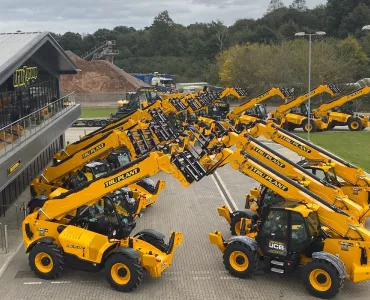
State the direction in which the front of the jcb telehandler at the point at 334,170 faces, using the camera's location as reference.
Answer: facing to the left of the viewer

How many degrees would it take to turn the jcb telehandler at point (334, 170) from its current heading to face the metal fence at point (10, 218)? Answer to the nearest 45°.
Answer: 0° — it already faces it

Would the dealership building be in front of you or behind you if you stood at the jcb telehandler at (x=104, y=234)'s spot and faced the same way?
behind

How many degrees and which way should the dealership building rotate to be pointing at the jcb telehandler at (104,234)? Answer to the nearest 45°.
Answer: approximately 45° to its right

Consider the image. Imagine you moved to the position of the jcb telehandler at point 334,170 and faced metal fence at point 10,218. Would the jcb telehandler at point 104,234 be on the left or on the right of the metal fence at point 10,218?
left

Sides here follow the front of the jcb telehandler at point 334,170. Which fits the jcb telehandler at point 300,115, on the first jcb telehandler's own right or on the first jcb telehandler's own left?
on the first jcb telehandler's own right

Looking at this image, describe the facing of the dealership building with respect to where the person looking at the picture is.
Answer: facing the viewer and to the right of the viewer
